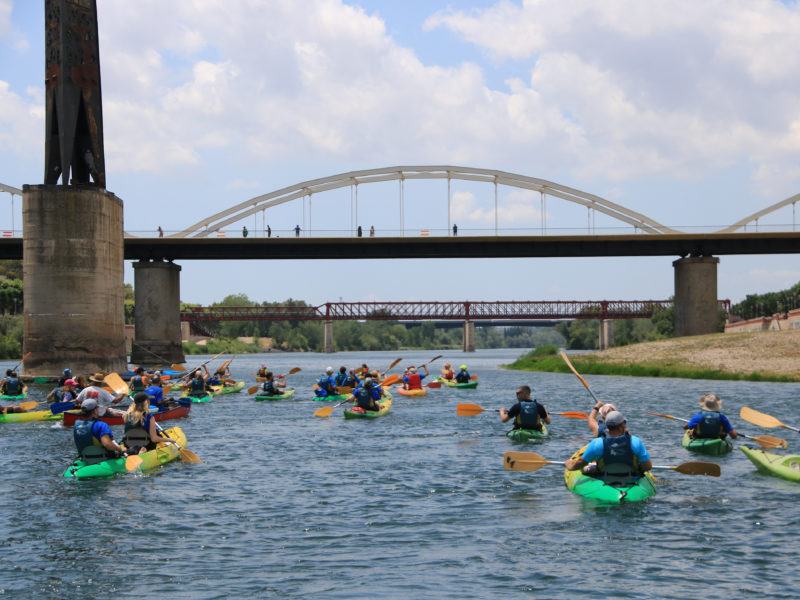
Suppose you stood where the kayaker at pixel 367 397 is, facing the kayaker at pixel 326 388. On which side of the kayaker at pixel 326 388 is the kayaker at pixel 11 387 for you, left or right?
left

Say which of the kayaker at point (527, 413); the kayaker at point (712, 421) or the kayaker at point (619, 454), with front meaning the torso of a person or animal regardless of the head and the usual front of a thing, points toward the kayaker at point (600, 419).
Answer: the kayaker at point (619, 454)

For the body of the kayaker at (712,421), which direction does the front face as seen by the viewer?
away from the camera

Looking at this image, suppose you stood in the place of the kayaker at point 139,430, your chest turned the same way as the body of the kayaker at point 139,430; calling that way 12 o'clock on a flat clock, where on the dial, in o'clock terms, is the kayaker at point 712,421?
the kayaker at point 712,421 is roughly at 2 o'clock from the kayaker at point 139,430.

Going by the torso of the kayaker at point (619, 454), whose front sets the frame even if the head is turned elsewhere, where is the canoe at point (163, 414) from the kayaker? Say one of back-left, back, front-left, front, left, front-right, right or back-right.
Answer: front-left

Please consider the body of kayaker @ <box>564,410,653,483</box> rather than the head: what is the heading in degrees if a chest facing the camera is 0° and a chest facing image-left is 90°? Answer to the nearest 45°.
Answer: approximately 180°

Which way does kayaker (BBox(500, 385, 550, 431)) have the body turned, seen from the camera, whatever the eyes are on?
away from the camera

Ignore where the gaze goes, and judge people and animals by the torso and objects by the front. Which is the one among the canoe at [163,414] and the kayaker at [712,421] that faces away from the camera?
the kayaker

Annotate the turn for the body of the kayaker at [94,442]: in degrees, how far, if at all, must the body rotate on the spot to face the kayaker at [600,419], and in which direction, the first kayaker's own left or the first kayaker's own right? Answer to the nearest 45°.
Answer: approximately 90° to the first kayaker's own right

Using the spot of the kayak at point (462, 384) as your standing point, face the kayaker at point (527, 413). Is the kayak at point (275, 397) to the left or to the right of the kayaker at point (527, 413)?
right
